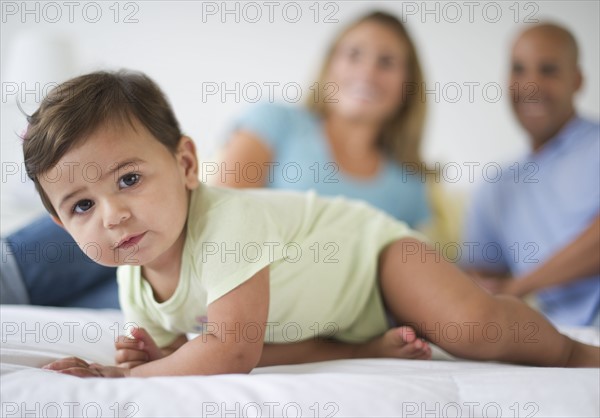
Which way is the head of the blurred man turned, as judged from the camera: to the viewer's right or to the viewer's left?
to the viewer's left

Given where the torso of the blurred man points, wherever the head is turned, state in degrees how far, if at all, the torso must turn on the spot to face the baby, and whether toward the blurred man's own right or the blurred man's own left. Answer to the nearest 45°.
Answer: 0° — they already face them

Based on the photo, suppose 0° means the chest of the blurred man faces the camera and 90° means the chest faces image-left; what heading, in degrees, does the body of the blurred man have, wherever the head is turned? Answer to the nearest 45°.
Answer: approximately 45°
